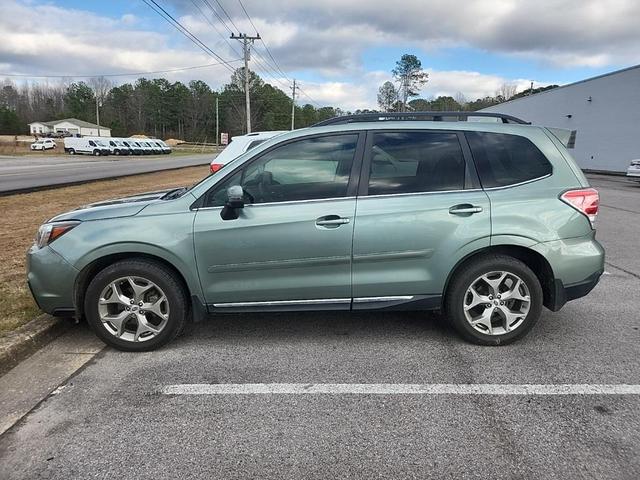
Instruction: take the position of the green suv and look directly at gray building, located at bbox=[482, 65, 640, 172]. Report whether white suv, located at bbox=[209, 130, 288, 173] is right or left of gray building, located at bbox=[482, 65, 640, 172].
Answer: left

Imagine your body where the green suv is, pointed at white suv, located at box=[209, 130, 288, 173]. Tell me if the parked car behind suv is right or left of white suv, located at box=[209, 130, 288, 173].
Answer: right

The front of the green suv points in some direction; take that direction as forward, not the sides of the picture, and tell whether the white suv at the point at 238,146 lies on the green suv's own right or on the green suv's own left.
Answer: on the green suv's own right

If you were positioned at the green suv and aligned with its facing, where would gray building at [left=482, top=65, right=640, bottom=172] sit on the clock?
The gray building is roughly at 4 o'clock from the green suv.

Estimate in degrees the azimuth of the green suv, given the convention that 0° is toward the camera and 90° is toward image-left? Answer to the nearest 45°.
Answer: approximately 90°

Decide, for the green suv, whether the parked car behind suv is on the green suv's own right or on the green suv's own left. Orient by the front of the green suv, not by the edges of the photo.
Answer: on the green suv's own right

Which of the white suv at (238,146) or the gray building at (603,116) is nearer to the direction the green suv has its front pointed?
the white suv
